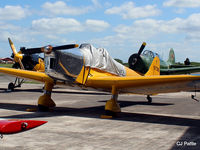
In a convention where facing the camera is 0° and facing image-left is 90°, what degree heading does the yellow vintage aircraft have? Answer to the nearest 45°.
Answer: approximately 45°
